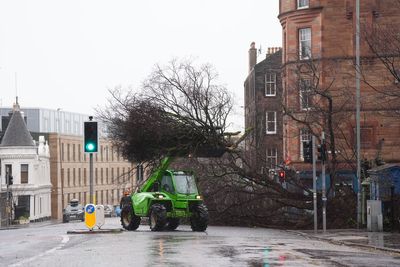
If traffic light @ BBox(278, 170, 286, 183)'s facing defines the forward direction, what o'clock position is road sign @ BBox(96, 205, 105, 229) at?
The road sign is roughly at 1 o'clock from the traffic light.

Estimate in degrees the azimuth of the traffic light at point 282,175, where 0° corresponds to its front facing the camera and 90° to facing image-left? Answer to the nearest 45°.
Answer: approximately 0°

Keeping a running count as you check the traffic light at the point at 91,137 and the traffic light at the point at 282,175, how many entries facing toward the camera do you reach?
2

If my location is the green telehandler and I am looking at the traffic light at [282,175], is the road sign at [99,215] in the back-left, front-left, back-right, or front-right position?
back-left

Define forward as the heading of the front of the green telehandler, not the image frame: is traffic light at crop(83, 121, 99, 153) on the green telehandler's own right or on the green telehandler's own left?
on the green telehandler's own right

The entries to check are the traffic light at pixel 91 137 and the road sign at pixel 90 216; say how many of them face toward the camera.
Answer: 2

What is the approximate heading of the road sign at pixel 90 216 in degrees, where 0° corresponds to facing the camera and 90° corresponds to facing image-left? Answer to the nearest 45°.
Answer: approximately 0°
